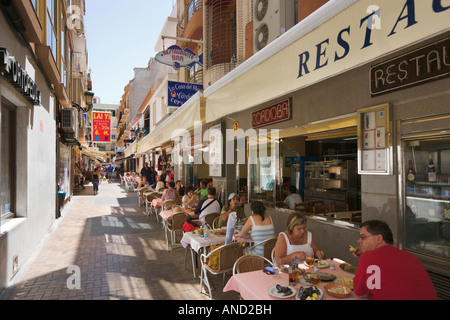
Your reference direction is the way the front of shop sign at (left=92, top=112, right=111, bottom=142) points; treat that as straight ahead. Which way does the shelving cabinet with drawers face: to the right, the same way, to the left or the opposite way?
to the right

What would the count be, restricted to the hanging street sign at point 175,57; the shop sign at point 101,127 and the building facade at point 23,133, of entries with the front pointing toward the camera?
2

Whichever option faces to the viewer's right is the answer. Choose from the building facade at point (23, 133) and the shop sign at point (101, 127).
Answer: the building facade

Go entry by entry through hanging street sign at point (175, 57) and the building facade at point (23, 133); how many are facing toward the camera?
1

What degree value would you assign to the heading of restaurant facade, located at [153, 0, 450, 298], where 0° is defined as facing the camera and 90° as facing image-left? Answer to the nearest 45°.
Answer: approximately 45°

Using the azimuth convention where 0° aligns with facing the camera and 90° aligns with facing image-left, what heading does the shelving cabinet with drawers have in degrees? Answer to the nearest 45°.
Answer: approximately 45°
